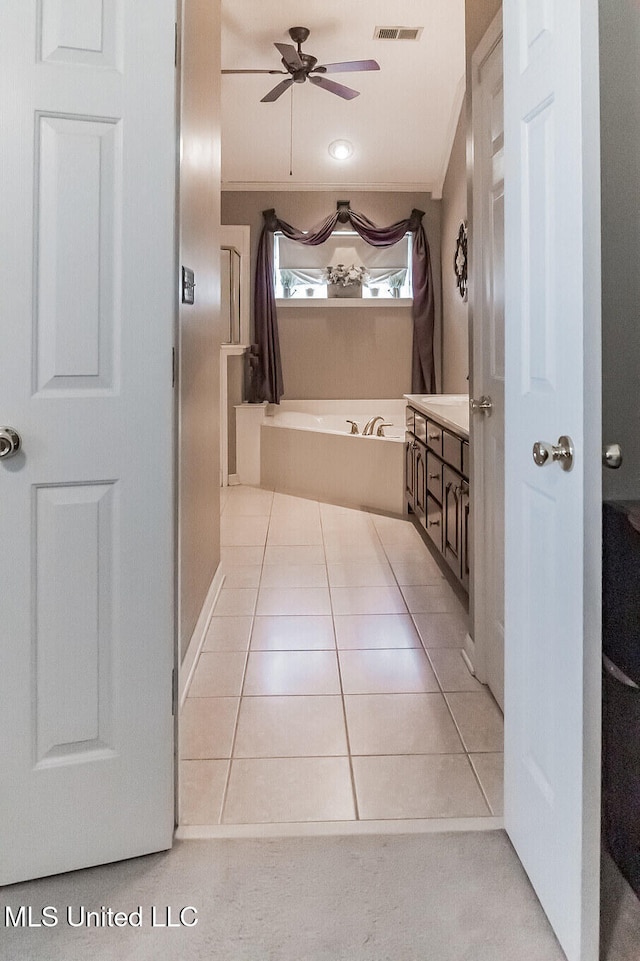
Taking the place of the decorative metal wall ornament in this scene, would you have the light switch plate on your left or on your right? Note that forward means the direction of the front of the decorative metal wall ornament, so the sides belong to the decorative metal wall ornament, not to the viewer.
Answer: on your left

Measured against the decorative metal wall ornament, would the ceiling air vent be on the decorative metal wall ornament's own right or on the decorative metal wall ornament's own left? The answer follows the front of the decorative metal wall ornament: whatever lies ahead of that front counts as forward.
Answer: on the decorative metal wall ornament's own left

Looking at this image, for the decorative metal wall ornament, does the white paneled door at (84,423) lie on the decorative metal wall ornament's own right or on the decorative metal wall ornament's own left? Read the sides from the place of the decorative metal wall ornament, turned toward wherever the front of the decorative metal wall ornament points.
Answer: on the decorative metal wall ornament's own left

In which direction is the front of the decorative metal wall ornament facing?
to the viewer's left

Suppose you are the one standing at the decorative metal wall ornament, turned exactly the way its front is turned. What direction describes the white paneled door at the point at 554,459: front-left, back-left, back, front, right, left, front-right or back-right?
left
